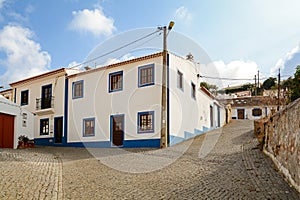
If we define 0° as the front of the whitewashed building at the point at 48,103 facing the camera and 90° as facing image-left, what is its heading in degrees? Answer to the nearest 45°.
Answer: approximately 45°

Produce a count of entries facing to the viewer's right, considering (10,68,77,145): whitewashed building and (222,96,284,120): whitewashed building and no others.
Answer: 0

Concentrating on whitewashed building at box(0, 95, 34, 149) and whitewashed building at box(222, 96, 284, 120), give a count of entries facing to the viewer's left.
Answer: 0

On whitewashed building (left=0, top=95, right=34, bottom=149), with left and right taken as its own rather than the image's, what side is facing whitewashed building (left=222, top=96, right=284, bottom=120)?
left

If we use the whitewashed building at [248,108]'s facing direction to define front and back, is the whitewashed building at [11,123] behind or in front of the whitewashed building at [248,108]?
in front

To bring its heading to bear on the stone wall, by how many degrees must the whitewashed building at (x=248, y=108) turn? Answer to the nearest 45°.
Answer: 0° — it already faces it

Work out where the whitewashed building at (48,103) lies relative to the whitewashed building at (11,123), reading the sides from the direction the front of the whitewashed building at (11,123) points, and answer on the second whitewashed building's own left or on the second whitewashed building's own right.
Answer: on the second whitewashed building's own left

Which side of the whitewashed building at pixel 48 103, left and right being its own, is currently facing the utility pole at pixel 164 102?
left
